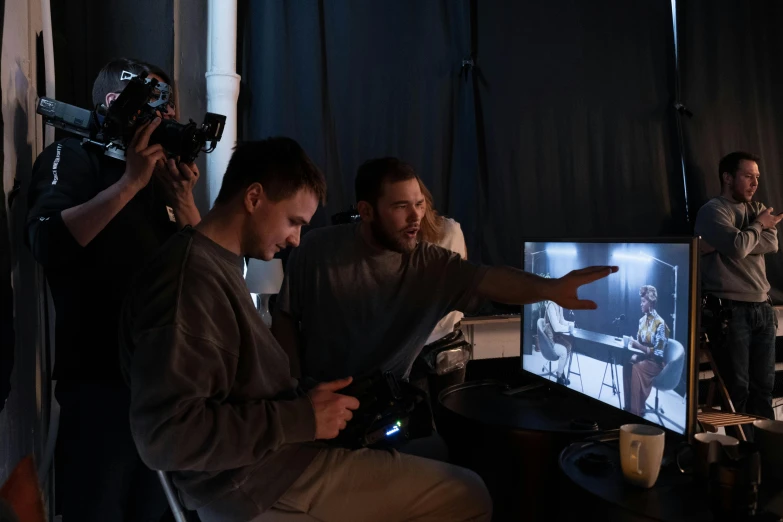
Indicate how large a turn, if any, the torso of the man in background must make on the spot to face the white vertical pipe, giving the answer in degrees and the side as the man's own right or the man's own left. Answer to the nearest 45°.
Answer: approximately 90° to the man's own right

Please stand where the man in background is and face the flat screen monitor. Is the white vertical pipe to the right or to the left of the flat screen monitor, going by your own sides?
right

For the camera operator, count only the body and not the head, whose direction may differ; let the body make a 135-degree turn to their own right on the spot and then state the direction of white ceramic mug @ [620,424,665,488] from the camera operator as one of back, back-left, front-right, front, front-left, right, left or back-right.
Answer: left

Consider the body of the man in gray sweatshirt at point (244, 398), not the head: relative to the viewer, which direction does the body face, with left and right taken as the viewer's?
facing to the right of the viewer

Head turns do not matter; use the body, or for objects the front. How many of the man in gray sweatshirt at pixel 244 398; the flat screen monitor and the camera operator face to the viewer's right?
2

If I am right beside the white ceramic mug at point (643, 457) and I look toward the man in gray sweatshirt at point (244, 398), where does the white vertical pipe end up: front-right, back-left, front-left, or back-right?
front-right

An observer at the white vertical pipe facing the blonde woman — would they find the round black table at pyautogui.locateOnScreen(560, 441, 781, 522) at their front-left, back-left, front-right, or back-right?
front-right

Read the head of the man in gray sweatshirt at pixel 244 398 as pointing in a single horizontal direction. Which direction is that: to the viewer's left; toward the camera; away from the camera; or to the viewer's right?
to the viewer's right

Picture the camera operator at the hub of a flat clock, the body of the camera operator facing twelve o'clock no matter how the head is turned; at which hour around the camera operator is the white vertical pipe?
The white vertical pipe is roughly at 10 o'clock from the camera operator.

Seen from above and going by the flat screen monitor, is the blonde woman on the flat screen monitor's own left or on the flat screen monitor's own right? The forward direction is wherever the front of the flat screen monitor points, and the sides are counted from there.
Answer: on the flat screen monitor's own right

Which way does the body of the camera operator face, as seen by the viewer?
to the viewer's right

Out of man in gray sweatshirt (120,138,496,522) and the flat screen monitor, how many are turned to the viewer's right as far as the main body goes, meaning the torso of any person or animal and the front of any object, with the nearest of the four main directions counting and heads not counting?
1

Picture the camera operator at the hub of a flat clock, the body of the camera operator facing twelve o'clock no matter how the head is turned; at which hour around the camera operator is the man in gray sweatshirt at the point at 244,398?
The man in gray sweatshirt is roughly at 2 o'clock from the camera operator.

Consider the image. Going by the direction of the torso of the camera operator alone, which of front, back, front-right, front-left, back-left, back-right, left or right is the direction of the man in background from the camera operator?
front

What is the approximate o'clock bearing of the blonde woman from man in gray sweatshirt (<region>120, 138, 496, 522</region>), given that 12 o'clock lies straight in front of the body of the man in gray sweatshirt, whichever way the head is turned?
The blonde woman is roughly at 10 o'clock from the man in gray sweatshirt.
